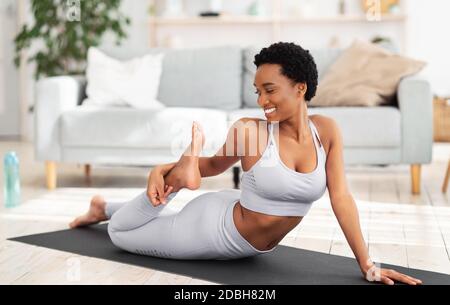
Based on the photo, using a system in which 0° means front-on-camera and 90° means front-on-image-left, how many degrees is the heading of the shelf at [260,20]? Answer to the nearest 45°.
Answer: approximately 0°

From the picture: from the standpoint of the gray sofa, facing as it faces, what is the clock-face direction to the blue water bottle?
The blue water bottle is roughly at 2 o'clock from the gray sofa.

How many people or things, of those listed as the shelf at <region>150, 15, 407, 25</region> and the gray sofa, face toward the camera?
2

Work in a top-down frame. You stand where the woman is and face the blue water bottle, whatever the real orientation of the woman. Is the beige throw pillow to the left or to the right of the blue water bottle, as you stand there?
right

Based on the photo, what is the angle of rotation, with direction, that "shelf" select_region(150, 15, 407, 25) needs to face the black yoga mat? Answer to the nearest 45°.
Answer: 0° — it already faces it

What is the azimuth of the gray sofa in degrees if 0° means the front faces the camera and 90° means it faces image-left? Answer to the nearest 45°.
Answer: approximately 0°
